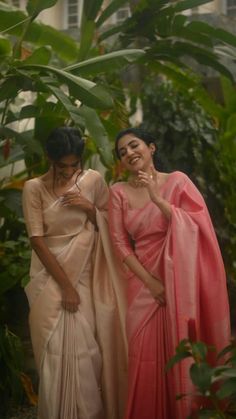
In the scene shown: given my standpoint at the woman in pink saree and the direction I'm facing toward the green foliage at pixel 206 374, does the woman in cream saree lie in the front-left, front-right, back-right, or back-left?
back-right

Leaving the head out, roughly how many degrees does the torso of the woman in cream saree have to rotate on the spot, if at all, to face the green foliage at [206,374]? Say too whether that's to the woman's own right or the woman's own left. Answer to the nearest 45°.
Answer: approximately 45° to the woman's own left

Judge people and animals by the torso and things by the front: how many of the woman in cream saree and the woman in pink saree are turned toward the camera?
2

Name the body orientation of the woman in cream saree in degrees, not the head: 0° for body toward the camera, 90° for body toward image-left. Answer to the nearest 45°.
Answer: approximately 0°

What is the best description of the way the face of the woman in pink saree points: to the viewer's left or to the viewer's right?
to the viewer's left
